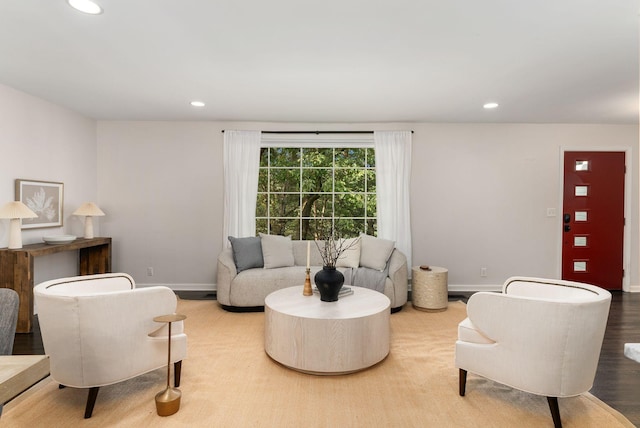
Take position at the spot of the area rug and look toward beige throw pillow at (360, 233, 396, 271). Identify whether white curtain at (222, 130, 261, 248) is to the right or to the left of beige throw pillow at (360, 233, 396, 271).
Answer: left

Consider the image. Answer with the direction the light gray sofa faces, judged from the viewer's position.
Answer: facing the viewer

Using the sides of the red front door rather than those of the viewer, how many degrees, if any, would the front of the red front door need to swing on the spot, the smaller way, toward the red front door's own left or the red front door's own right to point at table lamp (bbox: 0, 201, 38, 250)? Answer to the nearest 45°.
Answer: approximately 45° to the red front door's own right

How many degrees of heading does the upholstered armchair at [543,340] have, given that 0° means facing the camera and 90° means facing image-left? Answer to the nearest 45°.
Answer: approximately 135°

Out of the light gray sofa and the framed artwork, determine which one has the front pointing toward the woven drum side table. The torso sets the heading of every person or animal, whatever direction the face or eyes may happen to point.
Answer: the framed artwork

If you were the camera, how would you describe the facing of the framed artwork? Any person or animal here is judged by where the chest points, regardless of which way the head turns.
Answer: facing the viewer and to the right of the viewer

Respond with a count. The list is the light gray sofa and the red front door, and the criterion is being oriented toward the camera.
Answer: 2

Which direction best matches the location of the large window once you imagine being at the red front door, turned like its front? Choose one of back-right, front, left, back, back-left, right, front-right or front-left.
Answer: front-right

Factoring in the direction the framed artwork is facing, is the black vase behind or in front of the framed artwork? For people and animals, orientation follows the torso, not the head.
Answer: in front

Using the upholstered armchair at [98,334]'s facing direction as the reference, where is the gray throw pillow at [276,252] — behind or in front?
in front

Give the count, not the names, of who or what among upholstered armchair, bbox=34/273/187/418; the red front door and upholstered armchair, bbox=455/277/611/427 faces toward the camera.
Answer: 1

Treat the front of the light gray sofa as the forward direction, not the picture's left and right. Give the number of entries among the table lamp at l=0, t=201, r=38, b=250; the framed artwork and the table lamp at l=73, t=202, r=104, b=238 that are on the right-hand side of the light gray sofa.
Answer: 3

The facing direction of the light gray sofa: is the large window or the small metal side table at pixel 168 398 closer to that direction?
the small metal side table

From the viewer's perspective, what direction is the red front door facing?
toward the camera

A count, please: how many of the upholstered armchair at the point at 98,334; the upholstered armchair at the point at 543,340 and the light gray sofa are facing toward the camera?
1
